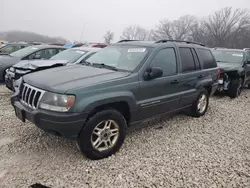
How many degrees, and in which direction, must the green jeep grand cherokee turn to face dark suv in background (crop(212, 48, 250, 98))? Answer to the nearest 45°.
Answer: approximately 180°

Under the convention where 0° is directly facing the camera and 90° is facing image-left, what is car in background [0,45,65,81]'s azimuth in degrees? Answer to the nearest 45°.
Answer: approximately 45°

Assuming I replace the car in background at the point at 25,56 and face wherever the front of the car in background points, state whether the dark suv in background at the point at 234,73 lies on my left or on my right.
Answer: on my left
